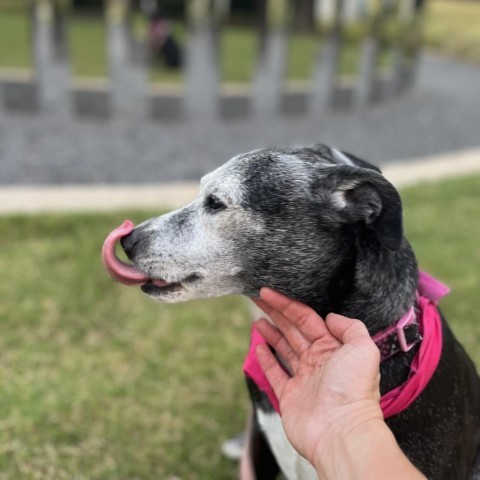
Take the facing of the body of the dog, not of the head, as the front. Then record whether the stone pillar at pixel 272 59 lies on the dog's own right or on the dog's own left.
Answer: on the dog's own right

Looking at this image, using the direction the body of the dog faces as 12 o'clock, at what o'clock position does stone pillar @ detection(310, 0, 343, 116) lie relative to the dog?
The stone pillar is roughly at 3 o'clock from the dog.

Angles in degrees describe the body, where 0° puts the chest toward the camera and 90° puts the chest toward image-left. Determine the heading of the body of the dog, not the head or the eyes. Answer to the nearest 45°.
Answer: approximately 90°

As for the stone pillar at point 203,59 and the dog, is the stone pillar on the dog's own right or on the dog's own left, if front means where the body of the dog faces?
on the dog's own right

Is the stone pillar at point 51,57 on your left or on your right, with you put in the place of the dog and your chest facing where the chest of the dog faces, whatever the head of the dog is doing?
on your right

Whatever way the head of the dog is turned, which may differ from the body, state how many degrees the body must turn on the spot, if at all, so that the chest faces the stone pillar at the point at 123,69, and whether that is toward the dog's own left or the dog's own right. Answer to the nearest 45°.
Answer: approximately 90° to the dog's own right

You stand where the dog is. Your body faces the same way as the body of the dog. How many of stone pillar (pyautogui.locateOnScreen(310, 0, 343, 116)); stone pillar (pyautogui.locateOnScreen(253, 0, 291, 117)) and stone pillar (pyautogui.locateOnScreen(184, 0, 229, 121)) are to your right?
3
